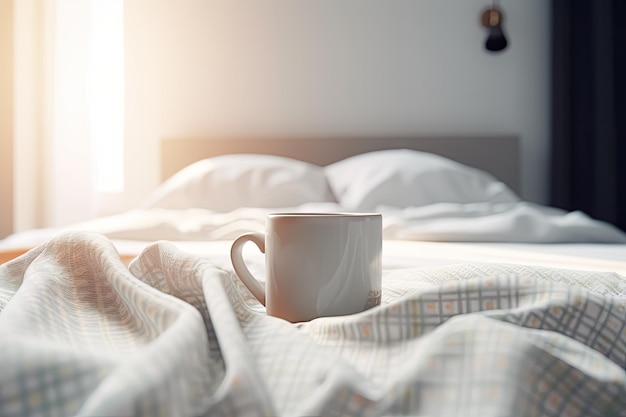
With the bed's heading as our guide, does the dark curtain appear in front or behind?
behind

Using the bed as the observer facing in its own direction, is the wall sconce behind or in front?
behind

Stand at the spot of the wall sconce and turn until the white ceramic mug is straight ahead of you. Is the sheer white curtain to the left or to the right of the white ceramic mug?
right

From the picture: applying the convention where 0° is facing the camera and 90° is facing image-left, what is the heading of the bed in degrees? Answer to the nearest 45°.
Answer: approximately 0°
